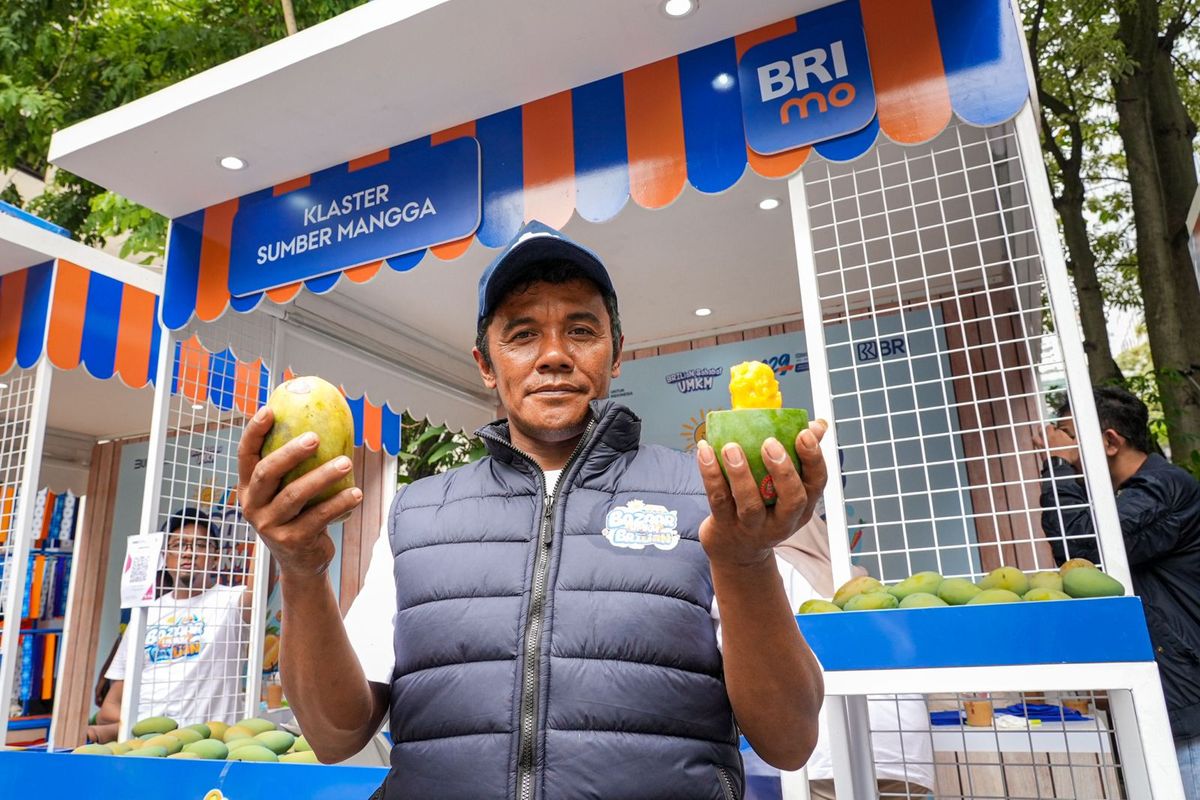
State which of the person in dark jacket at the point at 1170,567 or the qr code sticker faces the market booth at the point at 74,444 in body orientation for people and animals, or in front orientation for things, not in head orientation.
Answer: the person in dark jacket

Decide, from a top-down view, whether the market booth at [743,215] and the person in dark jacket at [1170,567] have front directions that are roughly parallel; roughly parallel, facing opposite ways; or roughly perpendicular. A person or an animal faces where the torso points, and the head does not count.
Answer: roughly perpendicular

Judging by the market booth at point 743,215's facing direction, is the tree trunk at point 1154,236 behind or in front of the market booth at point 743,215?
behind

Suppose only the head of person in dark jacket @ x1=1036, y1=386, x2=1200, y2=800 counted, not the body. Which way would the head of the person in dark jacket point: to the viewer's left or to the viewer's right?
to the viewer's left

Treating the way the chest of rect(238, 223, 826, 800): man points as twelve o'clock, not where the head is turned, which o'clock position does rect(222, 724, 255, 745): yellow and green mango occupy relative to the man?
The yellow and green mango is roughly at 5 o'clock from the man.

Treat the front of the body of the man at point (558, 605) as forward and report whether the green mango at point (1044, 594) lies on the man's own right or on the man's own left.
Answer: on the man's own left

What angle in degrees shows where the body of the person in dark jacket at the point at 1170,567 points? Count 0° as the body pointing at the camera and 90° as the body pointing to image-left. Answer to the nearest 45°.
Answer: approximately 90°

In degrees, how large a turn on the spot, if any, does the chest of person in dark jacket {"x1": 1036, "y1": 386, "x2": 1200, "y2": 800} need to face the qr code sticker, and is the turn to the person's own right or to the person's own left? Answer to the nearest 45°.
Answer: approximately 45° to the person's own left

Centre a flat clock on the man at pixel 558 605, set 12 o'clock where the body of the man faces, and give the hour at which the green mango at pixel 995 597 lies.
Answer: The green mango is roughly at 8 o'clock from the man.

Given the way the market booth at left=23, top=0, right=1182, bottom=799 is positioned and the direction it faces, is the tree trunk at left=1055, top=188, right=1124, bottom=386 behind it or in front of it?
behind

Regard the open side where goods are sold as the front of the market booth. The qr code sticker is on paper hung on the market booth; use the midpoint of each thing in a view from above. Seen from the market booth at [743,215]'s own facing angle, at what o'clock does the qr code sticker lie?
The qr code sticker is roughly at 2 o'clock from the market booth.

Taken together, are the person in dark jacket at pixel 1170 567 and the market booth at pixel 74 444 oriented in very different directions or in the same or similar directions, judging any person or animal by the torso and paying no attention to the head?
very different directions
